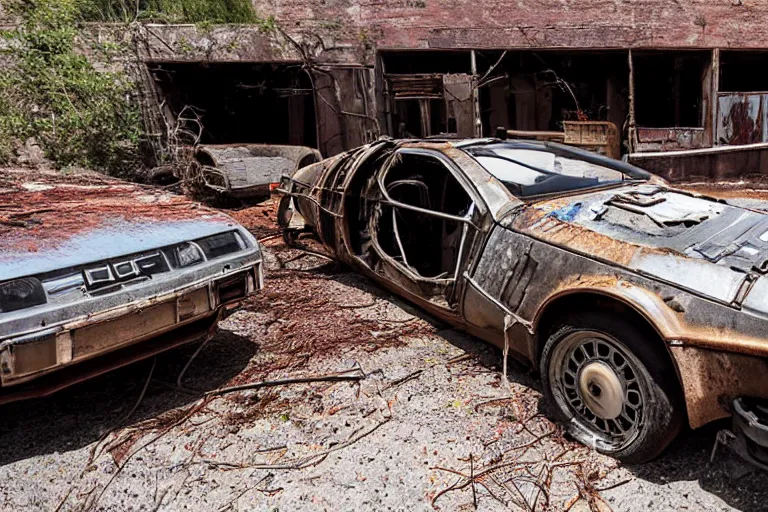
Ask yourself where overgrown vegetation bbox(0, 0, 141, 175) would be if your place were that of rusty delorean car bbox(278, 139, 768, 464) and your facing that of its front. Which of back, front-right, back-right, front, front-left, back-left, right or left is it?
back

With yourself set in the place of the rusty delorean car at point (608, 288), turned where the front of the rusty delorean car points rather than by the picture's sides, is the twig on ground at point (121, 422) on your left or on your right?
on your right

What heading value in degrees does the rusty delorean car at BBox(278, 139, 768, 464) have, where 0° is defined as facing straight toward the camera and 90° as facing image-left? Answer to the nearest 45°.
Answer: approximately 315°

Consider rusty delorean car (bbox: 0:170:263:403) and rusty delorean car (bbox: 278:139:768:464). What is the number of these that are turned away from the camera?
0

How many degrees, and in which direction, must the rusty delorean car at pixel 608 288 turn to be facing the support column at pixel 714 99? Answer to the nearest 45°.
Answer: approximately 135° to its left

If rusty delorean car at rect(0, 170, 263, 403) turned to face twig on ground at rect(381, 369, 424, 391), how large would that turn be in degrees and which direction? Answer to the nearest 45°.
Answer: approximately 45° to its left

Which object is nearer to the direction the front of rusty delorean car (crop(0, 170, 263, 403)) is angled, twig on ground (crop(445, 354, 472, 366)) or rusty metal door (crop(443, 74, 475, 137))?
the twig on ground

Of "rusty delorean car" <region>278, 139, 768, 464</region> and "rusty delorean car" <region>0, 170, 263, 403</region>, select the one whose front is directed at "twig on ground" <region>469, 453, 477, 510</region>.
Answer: "rusty delorean car" <region>0, 170, 263, 403</region>

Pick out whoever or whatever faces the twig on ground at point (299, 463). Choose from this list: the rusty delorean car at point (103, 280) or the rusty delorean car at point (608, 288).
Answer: the rusty delorean car at point (103, 280)

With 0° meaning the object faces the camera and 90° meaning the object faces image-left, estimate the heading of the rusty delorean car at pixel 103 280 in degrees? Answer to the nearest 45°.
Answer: approximately 315°
